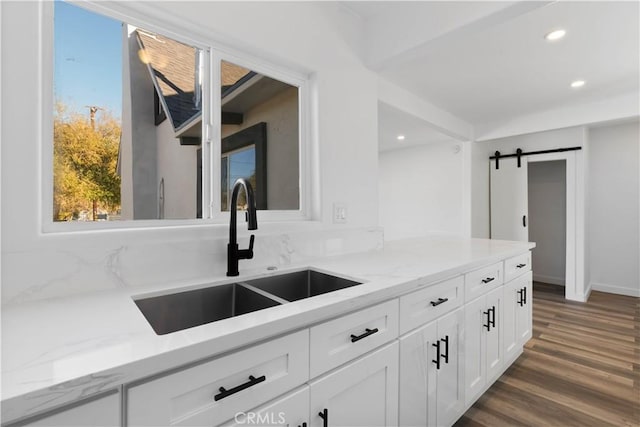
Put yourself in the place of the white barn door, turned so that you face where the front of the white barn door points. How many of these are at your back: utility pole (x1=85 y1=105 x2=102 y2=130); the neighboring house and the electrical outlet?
0

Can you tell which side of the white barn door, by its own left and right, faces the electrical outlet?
front

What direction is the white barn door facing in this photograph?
toward the camera

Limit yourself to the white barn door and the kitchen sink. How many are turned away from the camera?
0

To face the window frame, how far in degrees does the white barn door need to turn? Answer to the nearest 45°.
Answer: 0° — it already faces it

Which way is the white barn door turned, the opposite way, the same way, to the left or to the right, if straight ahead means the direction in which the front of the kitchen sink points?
to the right

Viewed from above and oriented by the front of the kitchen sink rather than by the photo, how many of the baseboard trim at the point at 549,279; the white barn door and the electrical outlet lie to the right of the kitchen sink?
0

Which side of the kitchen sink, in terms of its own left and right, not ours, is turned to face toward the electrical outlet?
left
